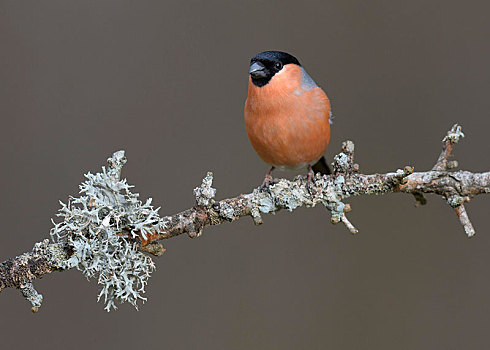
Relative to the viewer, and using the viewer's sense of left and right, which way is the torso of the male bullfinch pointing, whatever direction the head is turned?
facing the viewer and to the left of the viewer
